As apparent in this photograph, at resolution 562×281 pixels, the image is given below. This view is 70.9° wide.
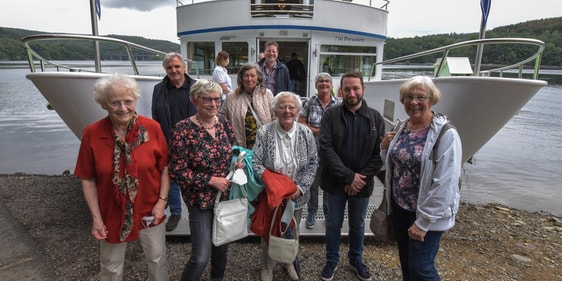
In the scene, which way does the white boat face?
toward the camera

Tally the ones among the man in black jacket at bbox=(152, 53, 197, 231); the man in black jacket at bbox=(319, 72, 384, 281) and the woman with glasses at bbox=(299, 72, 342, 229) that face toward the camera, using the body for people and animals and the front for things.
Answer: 3

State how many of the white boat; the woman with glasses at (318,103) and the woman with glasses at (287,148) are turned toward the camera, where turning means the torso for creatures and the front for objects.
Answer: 3

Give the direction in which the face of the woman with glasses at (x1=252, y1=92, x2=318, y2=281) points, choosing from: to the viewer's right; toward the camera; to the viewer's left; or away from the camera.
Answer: toward the camera

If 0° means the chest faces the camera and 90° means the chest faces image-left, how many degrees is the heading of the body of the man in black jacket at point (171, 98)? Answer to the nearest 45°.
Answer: approximately 0°

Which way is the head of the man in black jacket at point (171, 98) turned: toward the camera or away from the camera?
toward the camera

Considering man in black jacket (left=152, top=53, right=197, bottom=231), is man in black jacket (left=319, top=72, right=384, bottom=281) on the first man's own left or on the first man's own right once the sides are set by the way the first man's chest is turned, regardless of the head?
on the first man's own left

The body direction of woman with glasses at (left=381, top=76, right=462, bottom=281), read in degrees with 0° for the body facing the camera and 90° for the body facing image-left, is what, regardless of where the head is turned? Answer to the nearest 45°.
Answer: approximately 45°

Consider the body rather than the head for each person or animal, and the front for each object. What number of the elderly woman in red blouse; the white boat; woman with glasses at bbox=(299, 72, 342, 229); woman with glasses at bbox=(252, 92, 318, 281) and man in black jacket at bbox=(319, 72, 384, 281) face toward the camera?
5

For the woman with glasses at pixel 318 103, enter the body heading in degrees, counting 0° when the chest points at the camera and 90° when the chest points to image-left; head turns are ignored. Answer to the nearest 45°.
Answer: approximately 0°

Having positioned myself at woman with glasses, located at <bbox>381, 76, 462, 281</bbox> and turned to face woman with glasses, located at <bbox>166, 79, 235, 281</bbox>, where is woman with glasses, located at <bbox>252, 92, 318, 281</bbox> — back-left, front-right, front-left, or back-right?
front-right

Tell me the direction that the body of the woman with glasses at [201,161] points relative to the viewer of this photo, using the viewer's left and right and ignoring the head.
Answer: facing the viewer and to the right of the viewer

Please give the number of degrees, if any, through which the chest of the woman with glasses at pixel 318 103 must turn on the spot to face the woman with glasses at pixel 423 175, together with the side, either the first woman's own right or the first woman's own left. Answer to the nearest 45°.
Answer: approximately 45° to the first woman's own left

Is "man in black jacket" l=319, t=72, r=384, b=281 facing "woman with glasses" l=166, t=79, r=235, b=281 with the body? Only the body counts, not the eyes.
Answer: no

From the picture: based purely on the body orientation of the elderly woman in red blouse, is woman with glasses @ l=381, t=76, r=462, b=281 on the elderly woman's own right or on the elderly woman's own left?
on the elderly woman's own left

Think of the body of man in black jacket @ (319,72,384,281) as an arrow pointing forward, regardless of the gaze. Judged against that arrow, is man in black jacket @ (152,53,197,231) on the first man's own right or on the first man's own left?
on the first man's own right

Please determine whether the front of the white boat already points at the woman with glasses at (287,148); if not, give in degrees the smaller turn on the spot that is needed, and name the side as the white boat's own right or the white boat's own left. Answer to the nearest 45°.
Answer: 0° — it already faces them
